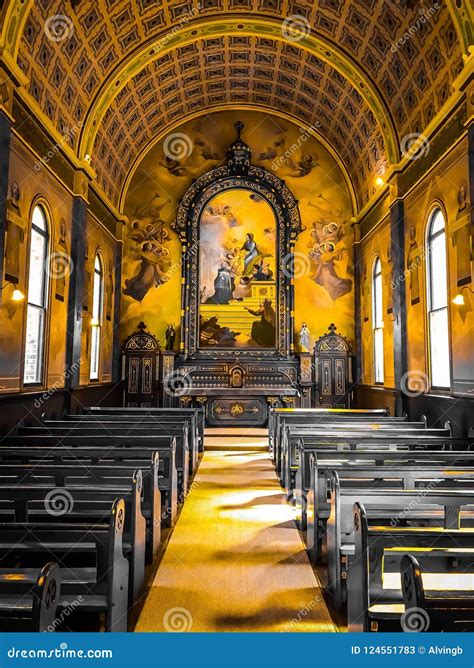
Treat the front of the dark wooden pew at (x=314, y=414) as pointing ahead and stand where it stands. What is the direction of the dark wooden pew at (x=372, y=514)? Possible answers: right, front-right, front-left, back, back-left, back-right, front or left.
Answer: back

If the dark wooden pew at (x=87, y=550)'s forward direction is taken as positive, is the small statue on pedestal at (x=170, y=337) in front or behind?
in front

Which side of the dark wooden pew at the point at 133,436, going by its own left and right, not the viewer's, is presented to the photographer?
back

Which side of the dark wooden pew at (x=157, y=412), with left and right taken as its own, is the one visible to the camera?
back

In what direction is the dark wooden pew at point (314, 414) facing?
away from the camera

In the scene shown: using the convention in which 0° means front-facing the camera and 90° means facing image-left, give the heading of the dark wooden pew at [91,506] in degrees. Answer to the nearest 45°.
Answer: approximately 180°

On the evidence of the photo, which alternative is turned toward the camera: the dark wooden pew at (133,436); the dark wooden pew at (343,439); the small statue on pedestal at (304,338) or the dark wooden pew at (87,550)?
the small statue on pedestal

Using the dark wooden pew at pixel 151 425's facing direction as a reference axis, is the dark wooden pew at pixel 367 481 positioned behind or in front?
behind

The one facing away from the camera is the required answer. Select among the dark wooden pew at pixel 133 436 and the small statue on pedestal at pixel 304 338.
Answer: the dark wooden pew

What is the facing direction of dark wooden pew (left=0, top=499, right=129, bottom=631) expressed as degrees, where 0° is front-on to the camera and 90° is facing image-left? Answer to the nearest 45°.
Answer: approximately 180°

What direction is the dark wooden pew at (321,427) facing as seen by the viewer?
away from the camera

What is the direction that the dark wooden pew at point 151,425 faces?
away from the camera

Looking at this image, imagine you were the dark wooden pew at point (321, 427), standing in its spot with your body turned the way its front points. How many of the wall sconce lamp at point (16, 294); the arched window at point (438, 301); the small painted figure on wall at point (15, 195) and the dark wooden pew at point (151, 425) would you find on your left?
3

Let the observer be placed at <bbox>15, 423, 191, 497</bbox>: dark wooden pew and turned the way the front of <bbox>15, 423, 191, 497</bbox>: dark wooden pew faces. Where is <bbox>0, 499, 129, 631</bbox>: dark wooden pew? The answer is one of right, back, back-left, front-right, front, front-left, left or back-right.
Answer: back

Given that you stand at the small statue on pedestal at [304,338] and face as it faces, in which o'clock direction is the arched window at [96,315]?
The arched window is roughly at 2 o'clock from the small statue on pedestal.

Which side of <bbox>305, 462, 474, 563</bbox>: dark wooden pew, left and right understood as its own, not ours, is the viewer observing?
back
